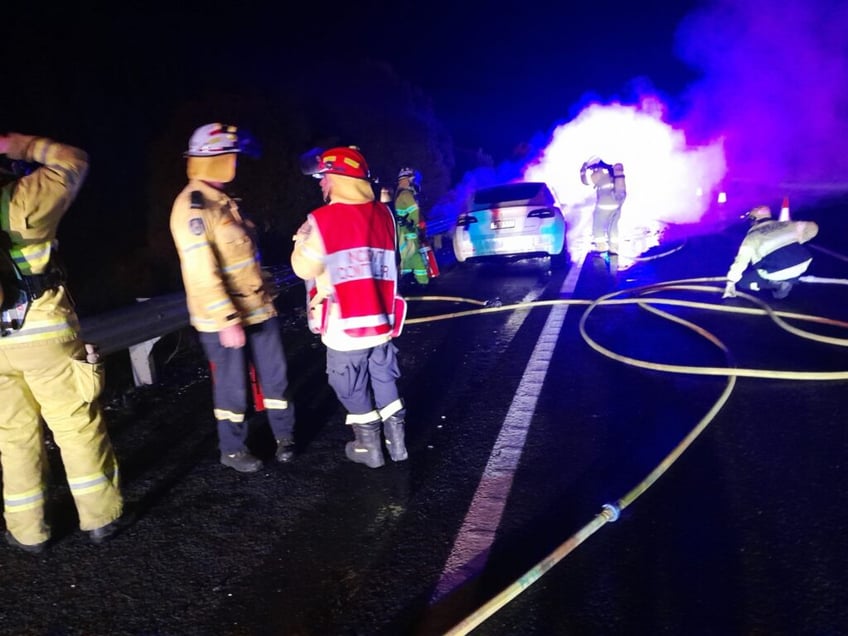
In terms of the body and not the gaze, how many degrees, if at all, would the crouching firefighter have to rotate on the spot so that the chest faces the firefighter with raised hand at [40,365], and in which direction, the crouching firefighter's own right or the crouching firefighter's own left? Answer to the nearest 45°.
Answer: approximately 90° to the crouching firefighter's own left

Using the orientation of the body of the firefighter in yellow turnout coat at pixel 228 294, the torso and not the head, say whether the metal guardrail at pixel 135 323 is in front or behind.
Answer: behind

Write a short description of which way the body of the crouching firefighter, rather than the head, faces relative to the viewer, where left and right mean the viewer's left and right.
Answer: facing away from the viewer and to the left of the viewer

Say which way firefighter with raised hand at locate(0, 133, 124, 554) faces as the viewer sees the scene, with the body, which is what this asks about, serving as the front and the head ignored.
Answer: away from the camera

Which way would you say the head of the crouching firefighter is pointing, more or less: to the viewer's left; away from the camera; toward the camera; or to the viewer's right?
to the viewer's left

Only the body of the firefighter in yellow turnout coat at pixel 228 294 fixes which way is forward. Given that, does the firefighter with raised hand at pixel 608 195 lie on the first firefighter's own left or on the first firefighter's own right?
on the first firefighter's own left
